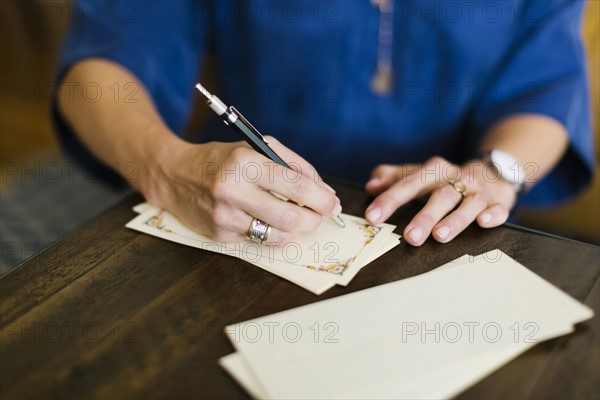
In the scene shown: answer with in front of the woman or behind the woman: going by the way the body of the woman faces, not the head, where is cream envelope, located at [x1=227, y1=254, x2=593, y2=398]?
in front

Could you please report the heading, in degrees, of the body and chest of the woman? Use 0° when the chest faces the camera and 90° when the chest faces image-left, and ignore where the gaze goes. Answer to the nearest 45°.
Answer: approximately 0°

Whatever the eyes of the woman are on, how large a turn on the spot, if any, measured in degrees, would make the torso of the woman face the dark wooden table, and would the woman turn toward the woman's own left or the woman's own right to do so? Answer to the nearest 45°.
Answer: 0° — they already face it
